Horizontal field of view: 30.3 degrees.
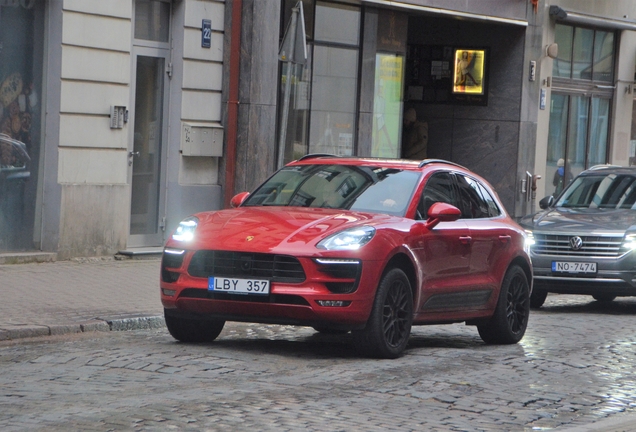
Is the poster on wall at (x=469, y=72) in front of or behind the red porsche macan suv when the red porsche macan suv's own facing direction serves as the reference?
behind

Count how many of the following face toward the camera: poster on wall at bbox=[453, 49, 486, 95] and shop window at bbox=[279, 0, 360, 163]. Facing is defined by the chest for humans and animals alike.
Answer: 2

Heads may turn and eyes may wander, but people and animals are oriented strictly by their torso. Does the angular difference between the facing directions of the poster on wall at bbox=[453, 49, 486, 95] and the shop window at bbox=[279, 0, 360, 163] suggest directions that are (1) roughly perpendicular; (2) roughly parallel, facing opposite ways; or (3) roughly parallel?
roughly parallel

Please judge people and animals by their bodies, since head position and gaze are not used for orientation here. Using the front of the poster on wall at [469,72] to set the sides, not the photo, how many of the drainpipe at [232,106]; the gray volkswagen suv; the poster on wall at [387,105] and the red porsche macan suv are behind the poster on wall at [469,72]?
0

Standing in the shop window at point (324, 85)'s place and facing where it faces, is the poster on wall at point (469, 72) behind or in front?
behind

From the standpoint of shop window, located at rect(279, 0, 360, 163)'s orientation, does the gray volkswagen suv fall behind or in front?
in front

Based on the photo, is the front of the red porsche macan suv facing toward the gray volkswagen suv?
no

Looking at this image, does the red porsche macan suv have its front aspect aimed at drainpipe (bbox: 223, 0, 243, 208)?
no

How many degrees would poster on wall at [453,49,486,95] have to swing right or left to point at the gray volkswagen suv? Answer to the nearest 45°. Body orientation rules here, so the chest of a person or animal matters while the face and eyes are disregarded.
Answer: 0° — it already faces it

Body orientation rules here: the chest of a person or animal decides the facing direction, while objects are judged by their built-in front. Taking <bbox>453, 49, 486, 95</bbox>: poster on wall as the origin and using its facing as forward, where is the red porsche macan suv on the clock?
The red porsche macan suv is roughly at 12 o'clock from the poster on wall.

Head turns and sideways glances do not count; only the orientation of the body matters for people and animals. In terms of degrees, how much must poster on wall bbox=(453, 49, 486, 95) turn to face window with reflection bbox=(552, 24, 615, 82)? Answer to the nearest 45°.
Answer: approximately 135° to its left

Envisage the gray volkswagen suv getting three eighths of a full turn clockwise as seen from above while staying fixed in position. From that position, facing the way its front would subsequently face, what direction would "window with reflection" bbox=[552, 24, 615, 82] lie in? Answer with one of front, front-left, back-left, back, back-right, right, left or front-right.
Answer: front

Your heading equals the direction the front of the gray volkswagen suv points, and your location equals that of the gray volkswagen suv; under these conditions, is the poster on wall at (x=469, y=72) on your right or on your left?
on your right

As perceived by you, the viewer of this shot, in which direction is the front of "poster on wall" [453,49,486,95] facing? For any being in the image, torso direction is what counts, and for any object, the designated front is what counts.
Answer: facing the viewer

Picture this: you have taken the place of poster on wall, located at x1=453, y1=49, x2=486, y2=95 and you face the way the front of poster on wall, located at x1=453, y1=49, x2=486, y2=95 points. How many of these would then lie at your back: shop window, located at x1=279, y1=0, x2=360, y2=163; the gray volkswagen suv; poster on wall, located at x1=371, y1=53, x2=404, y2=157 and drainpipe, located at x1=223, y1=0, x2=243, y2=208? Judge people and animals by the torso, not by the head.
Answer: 0

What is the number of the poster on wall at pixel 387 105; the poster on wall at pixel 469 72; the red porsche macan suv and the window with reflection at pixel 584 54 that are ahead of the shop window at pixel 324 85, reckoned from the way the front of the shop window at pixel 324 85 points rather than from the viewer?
1

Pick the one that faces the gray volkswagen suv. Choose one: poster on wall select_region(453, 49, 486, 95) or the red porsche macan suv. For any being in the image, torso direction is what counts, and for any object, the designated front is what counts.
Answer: the poster on wall

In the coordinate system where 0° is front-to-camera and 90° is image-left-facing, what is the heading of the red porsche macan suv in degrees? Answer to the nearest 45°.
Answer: approximately 45°
